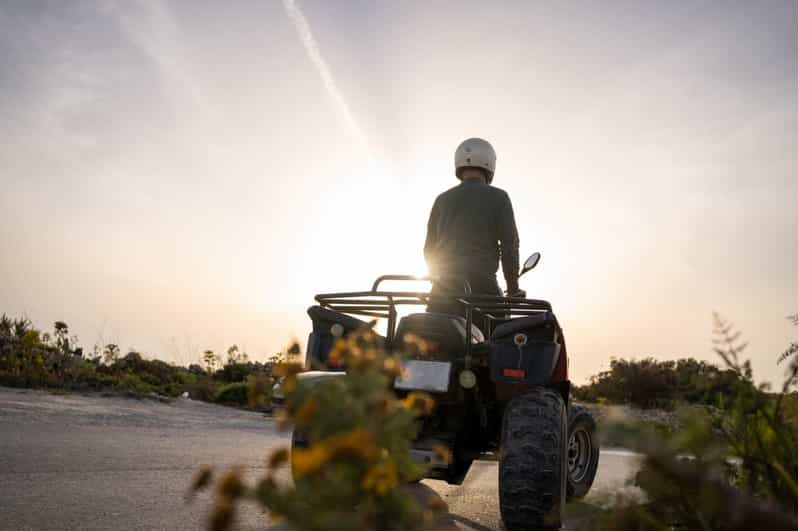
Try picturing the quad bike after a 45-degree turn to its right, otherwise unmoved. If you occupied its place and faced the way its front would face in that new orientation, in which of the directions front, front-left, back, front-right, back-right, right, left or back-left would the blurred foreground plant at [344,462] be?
right

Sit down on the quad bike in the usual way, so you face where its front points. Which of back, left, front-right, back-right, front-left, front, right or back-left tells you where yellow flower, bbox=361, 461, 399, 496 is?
back-right

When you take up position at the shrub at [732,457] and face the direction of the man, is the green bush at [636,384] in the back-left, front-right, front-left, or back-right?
front-right

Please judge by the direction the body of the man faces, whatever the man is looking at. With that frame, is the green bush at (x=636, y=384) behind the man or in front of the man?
in front

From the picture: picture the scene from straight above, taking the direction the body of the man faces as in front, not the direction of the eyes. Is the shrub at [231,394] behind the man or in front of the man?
in front

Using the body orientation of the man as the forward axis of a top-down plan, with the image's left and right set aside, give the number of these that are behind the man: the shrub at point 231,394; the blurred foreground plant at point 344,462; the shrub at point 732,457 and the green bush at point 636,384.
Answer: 2

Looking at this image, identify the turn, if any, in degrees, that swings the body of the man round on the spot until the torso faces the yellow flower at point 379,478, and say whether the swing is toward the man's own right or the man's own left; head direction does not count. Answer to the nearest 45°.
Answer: approximately 180°

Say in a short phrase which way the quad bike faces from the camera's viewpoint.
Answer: facing away from the viewer and to the right of the viewer

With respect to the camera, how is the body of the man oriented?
away from the camera

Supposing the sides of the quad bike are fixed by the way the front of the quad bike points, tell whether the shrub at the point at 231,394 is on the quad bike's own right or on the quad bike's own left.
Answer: on the quad bike's own left

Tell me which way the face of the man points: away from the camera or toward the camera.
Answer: away from the camera

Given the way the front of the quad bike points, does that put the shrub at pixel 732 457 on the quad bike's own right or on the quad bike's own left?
on the quad bike's own right
